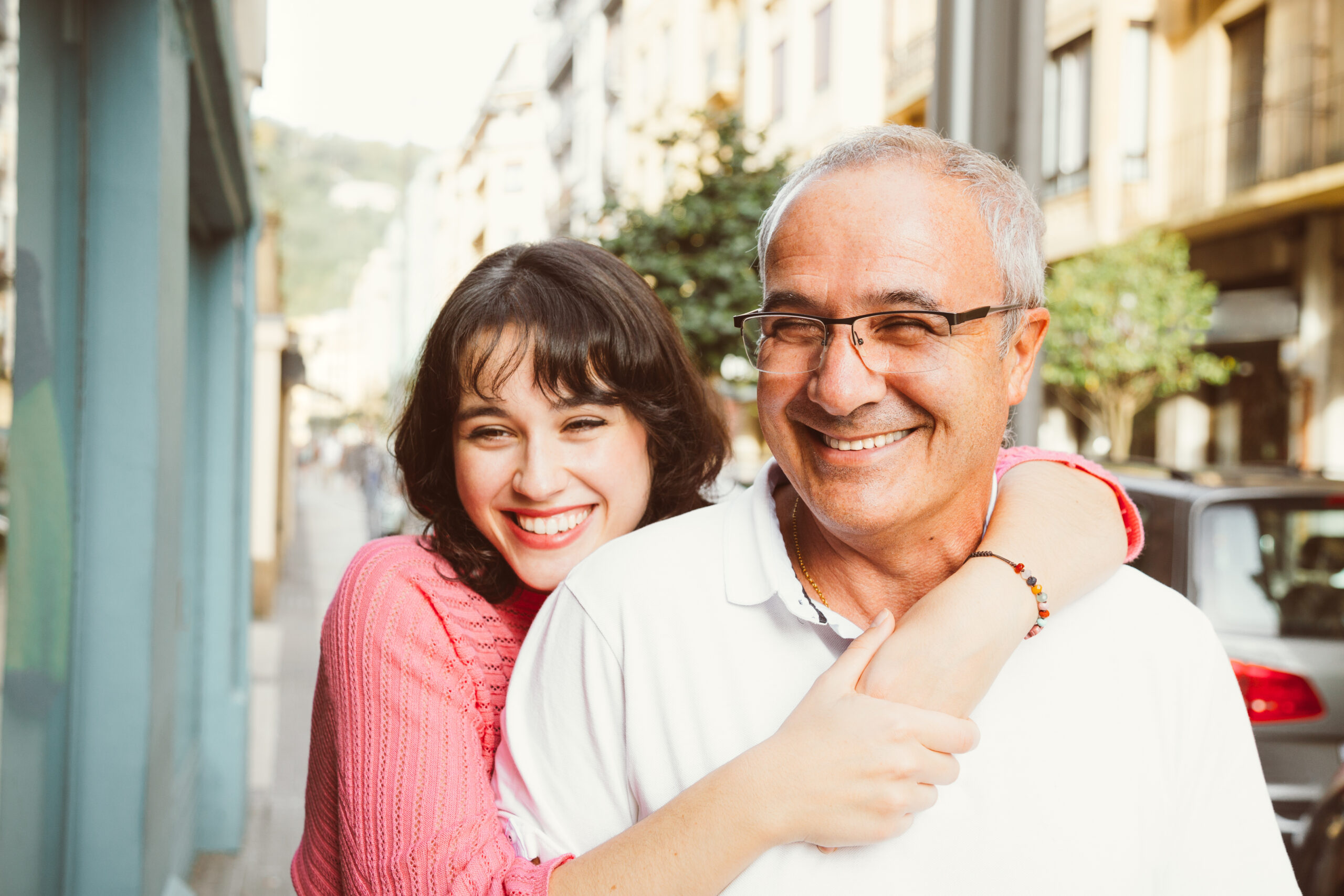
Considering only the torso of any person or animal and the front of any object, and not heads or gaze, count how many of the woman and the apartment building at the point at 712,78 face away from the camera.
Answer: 0

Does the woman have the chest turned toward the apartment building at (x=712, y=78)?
no

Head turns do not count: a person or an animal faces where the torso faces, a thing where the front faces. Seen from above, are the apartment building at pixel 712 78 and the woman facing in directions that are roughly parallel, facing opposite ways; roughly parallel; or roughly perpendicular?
roughly perpendicular

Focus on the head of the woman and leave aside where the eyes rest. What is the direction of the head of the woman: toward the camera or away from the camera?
toward the camera

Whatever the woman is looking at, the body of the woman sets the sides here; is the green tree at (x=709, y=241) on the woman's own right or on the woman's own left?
on the woman's own left

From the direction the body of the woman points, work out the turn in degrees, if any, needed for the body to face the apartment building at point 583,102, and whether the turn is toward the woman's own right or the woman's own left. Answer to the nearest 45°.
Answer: approximately 135° to the woman's own left
